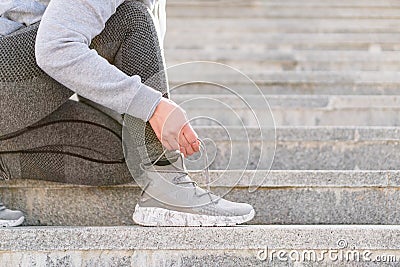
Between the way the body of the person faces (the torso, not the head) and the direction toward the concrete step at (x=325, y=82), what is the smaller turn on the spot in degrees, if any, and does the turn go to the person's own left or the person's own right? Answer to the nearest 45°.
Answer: approximately 45° to the person's own left

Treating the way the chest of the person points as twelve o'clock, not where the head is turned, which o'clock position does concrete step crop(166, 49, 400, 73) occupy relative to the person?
The concrete step is roughly at 10 o'clock from the person.

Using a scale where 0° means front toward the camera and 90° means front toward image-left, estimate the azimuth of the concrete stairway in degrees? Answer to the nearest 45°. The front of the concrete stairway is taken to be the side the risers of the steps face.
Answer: approximately 0°

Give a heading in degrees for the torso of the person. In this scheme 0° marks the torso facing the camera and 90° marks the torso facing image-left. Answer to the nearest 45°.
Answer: approximately 270°
